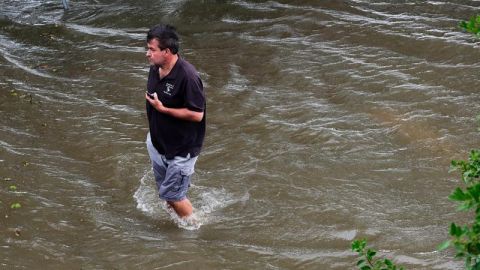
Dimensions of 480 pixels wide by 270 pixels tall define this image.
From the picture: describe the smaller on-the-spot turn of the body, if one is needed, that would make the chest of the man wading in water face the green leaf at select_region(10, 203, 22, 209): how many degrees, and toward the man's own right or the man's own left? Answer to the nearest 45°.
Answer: approximately 45° to the man's own right

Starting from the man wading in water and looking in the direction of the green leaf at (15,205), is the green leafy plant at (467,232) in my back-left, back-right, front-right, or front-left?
back-left

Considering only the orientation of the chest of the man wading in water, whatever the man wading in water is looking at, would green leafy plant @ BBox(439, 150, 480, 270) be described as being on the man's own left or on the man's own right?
on the man's own left

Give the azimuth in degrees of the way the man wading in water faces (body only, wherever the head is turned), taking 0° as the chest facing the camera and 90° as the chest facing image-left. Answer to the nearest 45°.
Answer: approximately 45°

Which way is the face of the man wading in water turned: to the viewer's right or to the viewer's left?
to the viewer's left

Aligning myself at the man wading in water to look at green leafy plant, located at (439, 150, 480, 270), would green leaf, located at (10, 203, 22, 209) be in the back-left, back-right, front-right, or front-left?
back-right
